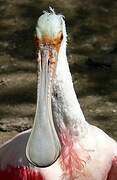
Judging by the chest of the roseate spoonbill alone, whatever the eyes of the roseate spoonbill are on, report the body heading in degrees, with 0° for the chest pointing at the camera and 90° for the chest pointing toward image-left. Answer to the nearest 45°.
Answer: approximately 0°
